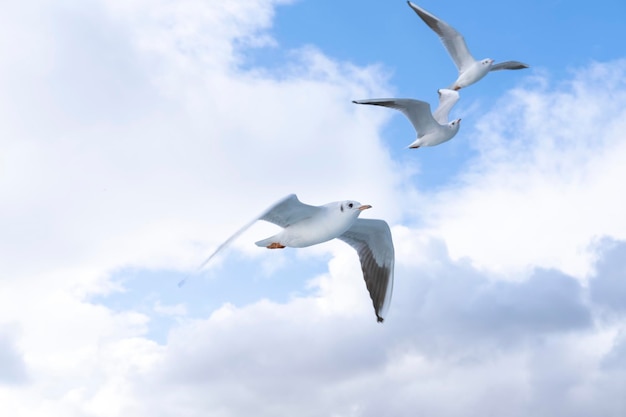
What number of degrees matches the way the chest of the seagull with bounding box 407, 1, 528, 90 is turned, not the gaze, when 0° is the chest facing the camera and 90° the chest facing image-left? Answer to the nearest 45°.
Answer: approximately 315°
